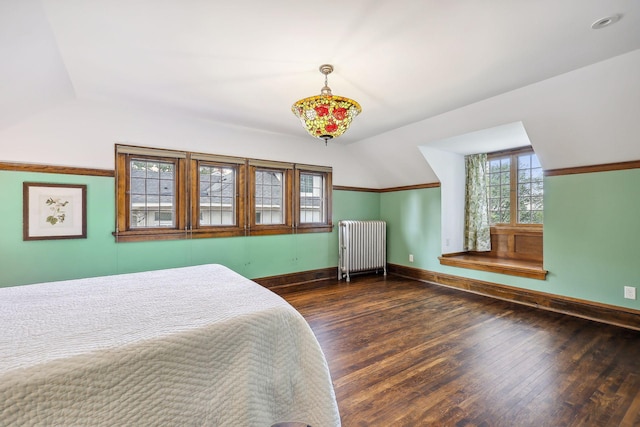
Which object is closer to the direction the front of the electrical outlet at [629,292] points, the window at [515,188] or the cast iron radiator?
the cast iron radiator

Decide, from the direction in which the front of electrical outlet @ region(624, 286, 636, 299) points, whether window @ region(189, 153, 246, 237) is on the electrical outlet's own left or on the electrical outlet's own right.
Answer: on the electrical outlet's own right

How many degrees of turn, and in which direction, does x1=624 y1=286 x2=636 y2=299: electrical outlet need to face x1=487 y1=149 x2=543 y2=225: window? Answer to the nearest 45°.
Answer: approximately 135° to its right

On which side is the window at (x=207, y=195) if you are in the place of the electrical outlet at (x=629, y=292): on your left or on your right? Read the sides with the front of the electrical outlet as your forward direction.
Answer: on your right

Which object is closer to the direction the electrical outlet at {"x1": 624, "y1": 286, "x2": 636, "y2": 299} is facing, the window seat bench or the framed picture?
the framed picture

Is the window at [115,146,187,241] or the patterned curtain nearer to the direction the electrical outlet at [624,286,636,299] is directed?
the window

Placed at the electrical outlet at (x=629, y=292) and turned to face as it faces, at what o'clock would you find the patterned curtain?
The patterned curtain is roughly at 4 o'clock from the electrical outlet.

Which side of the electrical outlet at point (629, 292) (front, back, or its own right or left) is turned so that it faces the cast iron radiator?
right

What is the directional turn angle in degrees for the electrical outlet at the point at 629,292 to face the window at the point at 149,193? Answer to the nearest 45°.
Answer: approximately 45° to its right

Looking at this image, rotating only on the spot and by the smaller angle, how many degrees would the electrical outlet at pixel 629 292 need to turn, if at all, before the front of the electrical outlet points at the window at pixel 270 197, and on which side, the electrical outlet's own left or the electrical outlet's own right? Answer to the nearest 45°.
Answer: approximately 45° to the electrical outlet's own right

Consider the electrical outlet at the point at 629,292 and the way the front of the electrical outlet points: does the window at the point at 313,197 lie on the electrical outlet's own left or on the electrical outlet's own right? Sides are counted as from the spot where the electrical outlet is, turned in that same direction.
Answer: on the electrical outlet's own right

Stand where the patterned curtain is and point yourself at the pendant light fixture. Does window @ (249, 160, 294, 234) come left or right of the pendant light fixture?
right

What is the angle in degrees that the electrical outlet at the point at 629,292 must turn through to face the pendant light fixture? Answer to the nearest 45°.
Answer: approximately 45° to its right

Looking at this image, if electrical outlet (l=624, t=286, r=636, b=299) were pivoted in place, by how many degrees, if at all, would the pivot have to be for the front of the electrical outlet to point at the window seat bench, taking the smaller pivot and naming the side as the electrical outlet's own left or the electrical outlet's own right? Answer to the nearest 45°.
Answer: approximately 90° to the electrical outlet's own right
